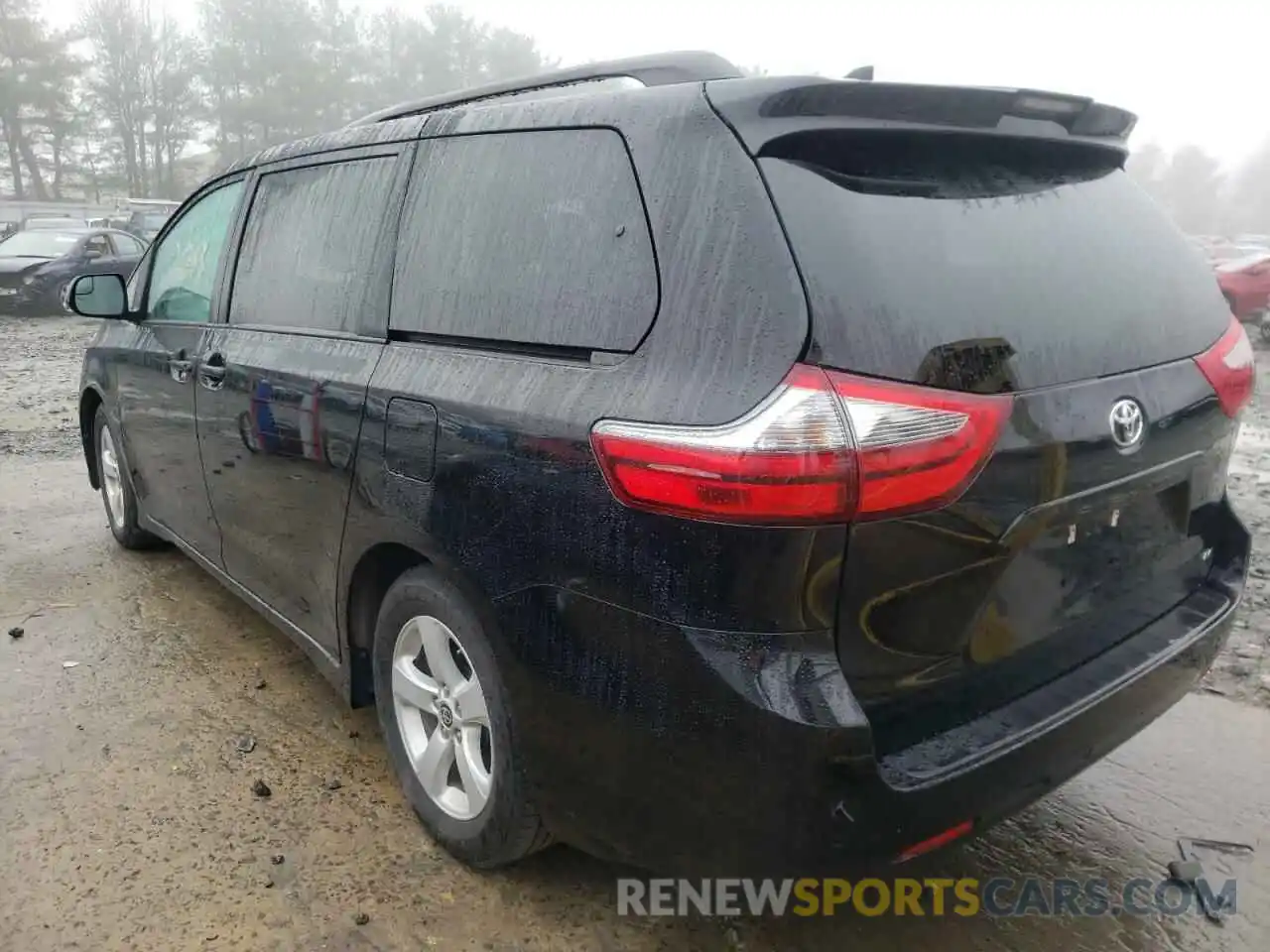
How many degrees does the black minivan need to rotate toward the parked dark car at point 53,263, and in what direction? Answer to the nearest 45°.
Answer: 0° — it already faces it

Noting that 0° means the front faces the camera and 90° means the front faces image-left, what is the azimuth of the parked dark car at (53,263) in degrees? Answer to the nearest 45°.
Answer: approximately 45°

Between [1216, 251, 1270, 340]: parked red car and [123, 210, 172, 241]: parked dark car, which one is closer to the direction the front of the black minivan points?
the parked dark car

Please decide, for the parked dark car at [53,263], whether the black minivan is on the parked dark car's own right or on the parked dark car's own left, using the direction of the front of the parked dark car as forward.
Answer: on the parked dark car's own left

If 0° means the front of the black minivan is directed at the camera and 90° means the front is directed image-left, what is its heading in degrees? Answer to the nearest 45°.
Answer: approximately 135°

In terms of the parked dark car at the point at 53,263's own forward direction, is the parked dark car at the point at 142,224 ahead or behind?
behind
